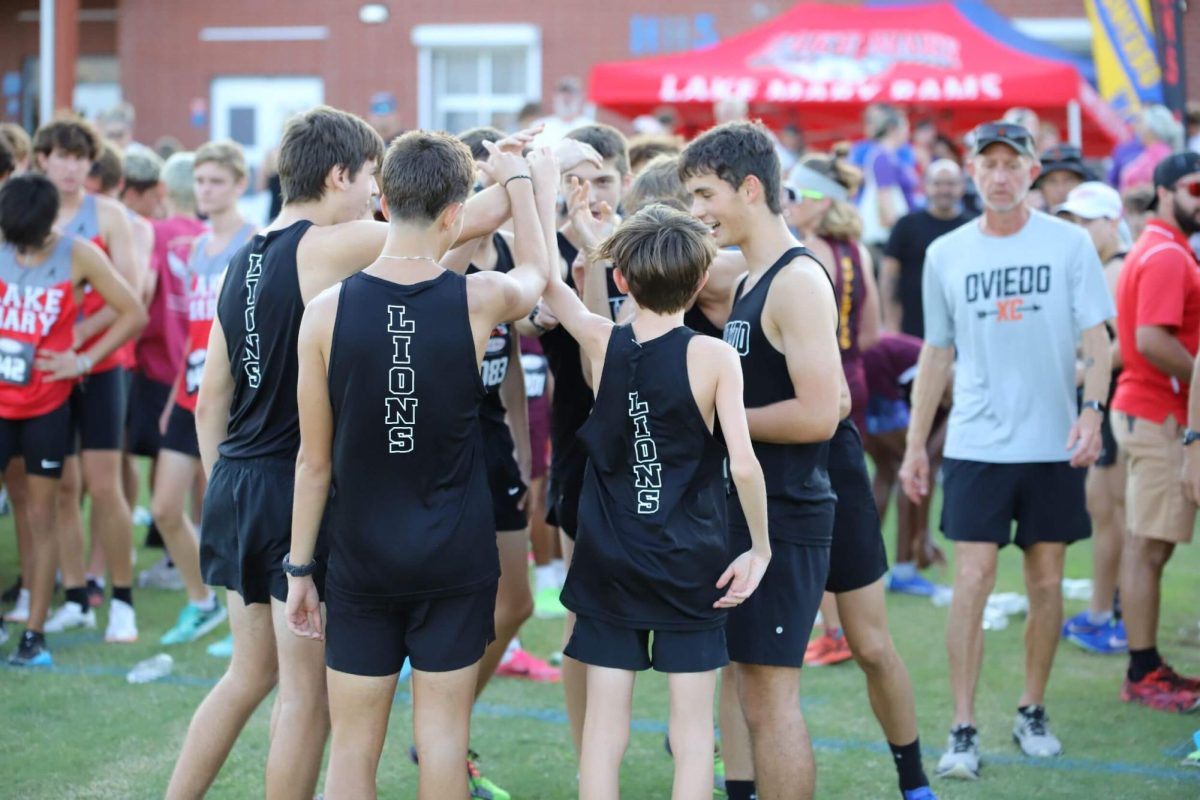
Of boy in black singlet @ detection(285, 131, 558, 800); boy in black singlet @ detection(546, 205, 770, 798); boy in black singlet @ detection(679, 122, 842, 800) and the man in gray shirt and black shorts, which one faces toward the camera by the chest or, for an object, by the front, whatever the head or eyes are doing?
the man in gray shirt and black shorts

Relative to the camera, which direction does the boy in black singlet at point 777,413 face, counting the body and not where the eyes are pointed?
to the viewer's left

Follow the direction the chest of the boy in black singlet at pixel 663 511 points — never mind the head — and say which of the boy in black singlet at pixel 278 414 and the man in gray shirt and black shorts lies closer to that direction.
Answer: the man in gray shirt and black shorts

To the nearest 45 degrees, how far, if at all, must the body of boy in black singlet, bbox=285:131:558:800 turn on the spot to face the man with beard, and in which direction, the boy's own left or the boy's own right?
approximately 45° to the boy's own right

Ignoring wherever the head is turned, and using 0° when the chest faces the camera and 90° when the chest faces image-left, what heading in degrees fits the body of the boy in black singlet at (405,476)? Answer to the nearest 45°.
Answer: approximately 180°

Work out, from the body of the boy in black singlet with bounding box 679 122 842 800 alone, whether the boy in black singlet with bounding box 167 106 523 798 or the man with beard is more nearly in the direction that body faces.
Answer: the boy in black singlet

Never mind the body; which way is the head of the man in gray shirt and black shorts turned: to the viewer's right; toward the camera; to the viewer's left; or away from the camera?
toward the camera

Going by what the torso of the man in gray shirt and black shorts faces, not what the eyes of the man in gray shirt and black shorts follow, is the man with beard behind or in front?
behind

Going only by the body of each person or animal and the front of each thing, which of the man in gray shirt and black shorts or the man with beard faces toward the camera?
the man in gray shirt and black shorts

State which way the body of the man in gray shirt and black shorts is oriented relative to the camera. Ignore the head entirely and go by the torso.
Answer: toward the camera

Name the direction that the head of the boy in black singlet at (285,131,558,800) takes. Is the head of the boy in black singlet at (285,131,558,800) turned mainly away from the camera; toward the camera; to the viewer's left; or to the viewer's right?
away from the camera

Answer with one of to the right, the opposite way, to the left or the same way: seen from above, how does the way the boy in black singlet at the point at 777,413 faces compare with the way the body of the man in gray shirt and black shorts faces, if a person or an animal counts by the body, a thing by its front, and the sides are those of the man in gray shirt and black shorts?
to the right
